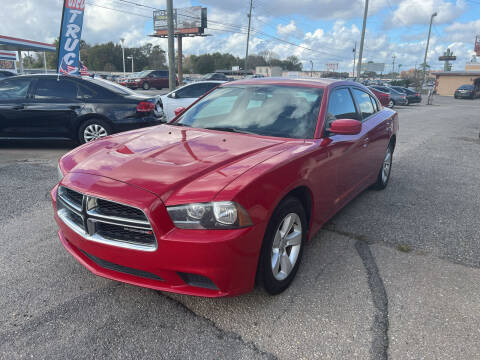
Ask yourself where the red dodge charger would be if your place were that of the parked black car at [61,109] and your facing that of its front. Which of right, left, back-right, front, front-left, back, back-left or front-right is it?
left

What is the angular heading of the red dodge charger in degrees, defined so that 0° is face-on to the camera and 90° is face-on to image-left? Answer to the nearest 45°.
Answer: approximately 45°

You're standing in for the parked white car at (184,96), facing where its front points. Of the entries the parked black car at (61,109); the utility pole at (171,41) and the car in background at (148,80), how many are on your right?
2

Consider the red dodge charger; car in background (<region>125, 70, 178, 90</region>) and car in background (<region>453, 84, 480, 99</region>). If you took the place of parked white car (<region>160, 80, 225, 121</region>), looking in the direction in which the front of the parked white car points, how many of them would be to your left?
1

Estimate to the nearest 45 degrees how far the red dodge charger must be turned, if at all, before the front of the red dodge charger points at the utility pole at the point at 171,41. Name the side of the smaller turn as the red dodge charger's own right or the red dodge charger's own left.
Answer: approximately 135° to the red dodge charger's own right

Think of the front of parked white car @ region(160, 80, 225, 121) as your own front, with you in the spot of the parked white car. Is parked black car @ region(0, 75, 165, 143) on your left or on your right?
on your left

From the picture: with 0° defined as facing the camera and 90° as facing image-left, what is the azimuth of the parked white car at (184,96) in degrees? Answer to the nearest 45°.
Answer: approximately 90°

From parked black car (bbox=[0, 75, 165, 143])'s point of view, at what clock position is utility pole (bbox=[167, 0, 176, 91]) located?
The utility pole is roughly at 4 o'clock from the parked black car.

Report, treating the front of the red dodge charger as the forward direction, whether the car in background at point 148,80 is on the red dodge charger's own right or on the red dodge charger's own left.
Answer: on the red dodge charger's own right

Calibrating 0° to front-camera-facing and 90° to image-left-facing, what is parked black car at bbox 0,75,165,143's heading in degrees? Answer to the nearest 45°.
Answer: approximately 90°

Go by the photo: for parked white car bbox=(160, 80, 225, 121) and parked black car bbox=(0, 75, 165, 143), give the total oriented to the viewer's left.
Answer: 2
